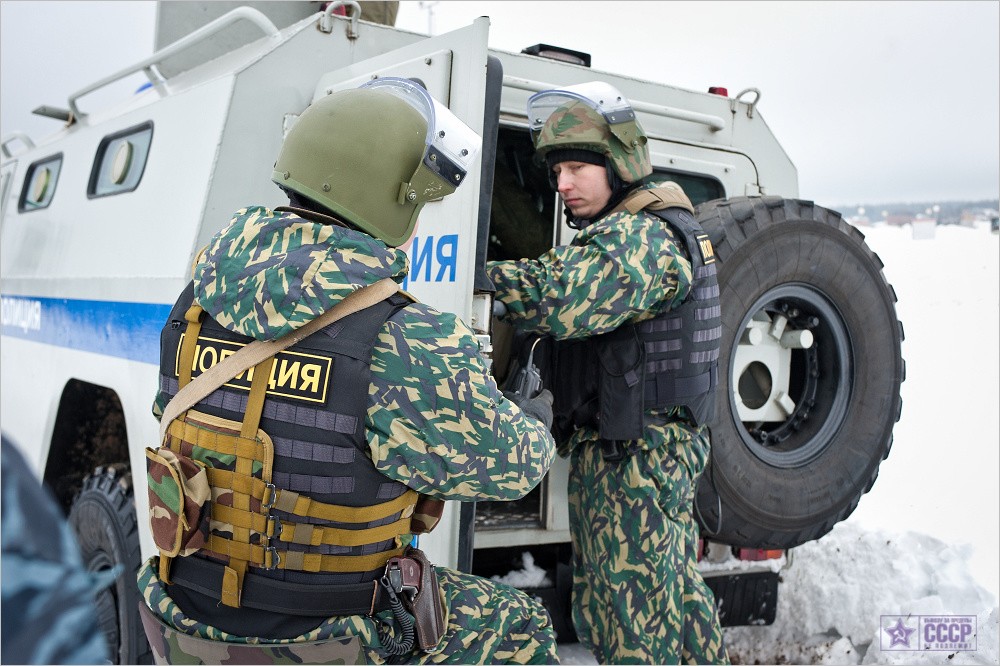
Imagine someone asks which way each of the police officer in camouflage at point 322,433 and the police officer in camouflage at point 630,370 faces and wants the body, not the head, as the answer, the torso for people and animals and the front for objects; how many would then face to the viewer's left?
1

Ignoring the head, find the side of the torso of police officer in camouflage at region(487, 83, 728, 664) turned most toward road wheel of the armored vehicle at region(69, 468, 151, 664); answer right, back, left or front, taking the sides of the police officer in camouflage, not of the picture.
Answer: front

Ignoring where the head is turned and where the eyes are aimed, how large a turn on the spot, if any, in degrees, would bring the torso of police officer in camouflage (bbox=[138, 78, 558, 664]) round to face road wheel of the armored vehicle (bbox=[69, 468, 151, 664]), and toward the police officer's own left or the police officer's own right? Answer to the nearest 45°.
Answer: approximately 90° to the police officer's own left

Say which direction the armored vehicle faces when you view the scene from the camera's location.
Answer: facing away from the viewer and to the left of the viewer

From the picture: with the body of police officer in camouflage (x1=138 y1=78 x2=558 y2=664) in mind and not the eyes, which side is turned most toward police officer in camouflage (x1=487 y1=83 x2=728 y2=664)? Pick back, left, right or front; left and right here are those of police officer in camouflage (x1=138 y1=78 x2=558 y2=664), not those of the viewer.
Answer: front

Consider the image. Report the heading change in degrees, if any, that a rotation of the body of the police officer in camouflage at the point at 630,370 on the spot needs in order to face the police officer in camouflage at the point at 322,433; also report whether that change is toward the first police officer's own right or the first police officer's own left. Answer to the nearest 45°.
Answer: approximately 45° to the first police officer's own left

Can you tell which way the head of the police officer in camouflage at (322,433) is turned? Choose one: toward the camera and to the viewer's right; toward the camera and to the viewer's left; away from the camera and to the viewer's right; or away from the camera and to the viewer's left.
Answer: away from the camera and to the viewer's right

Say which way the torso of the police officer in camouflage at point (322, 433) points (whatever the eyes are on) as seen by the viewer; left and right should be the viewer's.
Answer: facing away from the viewer and to the right of the viewer

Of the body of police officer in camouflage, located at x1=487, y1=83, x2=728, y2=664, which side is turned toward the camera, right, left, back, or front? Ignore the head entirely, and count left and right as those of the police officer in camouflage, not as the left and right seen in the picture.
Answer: left

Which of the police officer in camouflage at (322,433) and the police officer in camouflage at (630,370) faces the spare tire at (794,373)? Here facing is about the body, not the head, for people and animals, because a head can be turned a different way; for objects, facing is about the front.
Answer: the police officer in camouflage at (322,433)
